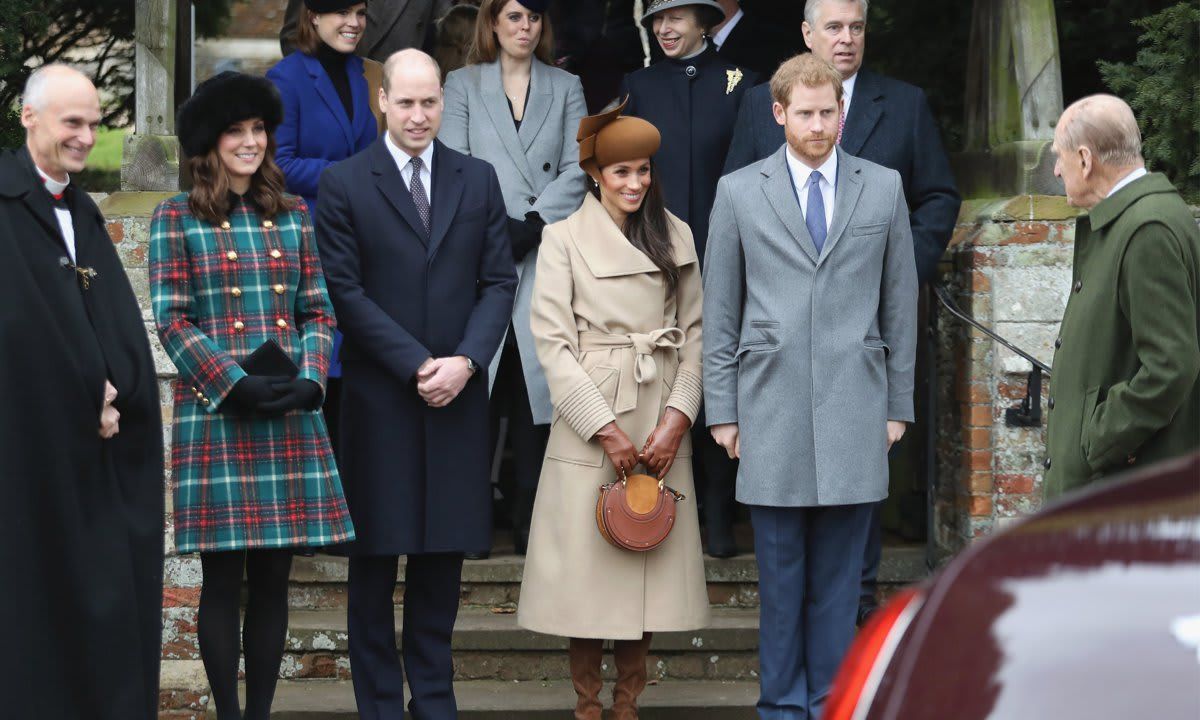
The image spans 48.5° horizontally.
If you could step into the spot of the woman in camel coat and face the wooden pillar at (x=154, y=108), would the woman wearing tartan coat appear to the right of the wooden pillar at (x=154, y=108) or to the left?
left

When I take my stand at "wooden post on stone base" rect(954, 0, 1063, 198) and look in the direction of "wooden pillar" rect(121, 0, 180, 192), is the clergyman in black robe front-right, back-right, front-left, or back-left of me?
front-left

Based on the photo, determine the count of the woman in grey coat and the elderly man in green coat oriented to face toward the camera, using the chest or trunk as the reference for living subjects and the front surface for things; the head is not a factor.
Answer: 1

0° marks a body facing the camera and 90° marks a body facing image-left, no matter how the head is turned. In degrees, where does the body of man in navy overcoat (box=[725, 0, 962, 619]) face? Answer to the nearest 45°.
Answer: approximately 0°

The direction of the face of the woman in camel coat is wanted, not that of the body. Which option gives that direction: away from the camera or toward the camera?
toward the camera

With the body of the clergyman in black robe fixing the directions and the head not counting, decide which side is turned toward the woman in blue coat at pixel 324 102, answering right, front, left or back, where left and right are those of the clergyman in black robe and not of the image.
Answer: left

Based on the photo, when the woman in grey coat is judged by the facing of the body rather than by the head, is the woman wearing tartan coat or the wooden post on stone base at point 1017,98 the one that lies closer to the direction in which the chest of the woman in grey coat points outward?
the woman wearing tartan coat

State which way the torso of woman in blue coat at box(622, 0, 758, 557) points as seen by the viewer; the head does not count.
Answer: toward the camera

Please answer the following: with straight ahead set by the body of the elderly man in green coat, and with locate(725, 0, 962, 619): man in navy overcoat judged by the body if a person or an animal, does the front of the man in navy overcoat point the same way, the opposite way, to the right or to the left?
to the left

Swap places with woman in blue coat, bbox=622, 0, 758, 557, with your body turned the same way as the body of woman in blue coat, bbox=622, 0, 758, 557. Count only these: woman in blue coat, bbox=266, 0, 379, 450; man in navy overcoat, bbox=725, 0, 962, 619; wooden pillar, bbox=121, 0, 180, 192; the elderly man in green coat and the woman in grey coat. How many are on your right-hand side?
3

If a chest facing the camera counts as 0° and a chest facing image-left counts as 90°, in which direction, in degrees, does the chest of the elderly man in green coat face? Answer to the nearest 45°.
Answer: approximately 90°

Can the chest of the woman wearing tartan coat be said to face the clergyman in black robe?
no

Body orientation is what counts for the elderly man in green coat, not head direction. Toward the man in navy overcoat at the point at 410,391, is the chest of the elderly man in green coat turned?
yes

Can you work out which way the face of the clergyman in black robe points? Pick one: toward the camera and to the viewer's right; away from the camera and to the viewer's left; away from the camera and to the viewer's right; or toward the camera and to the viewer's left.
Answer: toward the camera and to the viewer's right

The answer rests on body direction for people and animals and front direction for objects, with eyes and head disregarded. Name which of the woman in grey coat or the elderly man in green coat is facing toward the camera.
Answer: the woman in grey coat

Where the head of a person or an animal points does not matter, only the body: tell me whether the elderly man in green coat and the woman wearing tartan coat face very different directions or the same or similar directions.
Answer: very different directions

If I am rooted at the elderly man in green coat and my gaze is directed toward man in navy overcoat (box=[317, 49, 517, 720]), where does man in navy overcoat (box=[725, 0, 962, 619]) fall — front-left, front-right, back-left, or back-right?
front-right

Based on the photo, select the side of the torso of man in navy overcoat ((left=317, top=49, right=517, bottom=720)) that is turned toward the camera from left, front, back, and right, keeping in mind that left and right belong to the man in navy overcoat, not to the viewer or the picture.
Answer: front
